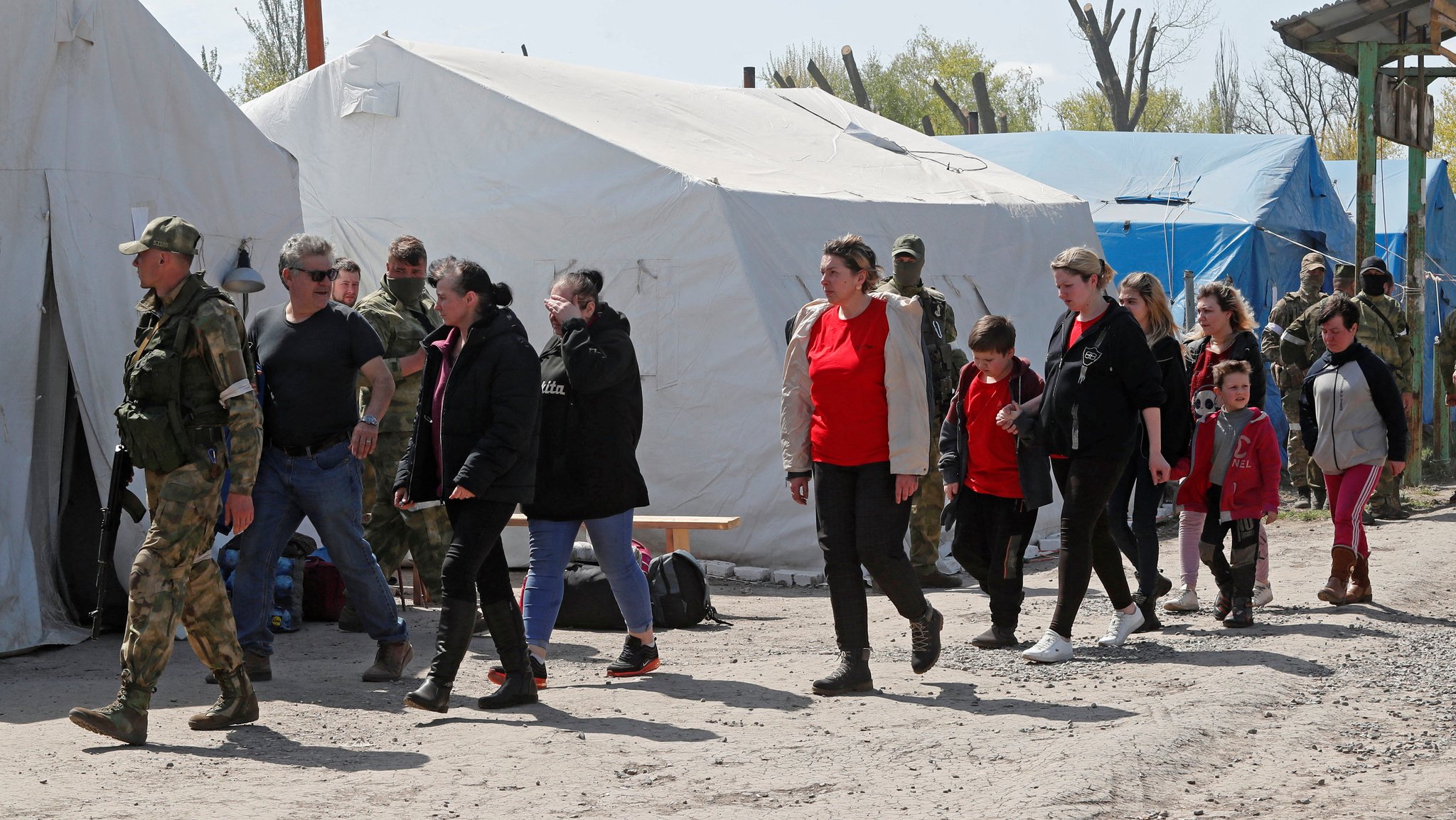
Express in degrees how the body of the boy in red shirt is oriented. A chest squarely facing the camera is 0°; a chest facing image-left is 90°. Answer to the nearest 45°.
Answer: approximately 45°

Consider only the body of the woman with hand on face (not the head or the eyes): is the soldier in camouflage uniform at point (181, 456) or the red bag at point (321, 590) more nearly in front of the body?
the soldier in camouflage uniform

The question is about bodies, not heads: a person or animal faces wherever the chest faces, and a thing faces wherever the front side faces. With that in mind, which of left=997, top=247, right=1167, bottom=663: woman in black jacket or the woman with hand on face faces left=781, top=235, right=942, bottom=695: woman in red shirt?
the woman in black jacket

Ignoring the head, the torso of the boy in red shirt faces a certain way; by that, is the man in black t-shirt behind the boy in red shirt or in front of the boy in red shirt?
in front

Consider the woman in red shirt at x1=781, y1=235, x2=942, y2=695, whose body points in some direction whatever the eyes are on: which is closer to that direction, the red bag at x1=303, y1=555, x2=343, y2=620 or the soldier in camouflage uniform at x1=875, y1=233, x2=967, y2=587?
the red bag

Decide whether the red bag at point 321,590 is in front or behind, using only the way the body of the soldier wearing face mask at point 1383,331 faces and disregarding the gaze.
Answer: in front

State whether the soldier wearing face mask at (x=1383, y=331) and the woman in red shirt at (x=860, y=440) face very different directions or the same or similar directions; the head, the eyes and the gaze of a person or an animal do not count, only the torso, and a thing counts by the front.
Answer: same or similar directions

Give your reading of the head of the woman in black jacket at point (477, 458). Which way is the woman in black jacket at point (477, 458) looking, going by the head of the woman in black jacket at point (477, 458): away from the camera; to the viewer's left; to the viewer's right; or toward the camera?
to the viewer's left

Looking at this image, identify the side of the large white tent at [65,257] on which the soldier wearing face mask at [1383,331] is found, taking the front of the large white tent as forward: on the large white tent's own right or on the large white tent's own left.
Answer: on the large white tent's own left

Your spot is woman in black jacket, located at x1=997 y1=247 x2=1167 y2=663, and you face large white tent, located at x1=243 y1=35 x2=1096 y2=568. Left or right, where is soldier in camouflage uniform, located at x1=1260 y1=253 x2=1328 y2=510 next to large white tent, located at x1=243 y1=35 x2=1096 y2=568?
right

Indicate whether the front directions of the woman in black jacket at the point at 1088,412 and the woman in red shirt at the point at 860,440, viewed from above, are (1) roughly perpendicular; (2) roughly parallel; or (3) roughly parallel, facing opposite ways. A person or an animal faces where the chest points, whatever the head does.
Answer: roughly parallel

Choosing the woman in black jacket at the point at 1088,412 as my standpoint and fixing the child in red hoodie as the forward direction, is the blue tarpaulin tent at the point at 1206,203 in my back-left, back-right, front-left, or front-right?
front-left

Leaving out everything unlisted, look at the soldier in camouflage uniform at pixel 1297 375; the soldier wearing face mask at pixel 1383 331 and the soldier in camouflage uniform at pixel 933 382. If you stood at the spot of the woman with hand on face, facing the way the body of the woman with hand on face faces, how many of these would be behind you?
3

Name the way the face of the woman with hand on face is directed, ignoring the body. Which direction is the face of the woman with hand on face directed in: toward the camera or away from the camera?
toward the camera

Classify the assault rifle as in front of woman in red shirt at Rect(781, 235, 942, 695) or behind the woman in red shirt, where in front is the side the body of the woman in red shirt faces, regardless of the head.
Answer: in front

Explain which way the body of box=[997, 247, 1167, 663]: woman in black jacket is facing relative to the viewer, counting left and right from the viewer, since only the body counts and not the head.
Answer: facing the viewer and to the left of the viewer

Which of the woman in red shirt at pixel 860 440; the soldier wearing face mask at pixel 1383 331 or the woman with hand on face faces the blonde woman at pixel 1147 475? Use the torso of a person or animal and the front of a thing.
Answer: the soldier wearing face mask

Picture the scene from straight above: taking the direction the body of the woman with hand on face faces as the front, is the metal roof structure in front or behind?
behind
